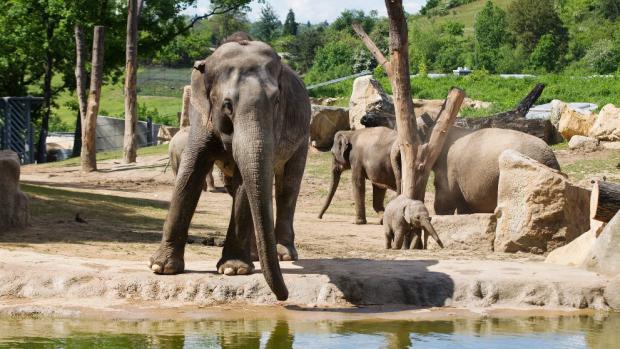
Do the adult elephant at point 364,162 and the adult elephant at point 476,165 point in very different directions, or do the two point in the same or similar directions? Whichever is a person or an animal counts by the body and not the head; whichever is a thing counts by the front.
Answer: same or similar directions

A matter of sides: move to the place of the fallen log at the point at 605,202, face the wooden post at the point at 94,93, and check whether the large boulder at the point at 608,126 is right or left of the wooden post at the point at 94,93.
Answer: right

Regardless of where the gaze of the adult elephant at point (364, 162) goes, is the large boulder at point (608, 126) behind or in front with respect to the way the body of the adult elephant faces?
behind

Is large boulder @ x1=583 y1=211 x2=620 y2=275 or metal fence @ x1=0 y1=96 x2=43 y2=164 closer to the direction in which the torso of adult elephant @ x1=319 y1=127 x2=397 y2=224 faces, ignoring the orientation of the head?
the metal fence

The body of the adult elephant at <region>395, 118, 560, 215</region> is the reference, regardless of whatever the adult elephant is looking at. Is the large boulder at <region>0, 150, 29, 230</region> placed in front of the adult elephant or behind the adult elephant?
in front

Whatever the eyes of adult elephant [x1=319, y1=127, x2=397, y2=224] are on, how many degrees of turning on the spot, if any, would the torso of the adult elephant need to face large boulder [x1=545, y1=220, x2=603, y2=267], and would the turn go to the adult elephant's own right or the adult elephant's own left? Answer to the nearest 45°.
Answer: approximately 90° to the adult elephant's own left

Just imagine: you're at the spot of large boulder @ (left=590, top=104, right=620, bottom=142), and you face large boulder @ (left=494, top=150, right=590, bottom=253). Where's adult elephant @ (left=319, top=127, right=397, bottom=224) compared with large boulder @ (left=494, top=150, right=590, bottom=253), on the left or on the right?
right

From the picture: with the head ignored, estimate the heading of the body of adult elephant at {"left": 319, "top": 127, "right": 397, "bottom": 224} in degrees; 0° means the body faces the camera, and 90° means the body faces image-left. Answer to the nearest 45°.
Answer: approximately 90°

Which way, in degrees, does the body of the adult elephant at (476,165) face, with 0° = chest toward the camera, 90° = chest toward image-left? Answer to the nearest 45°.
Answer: approximately 90°

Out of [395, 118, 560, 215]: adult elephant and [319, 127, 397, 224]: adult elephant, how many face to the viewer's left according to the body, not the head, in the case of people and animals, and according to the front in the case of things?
2
